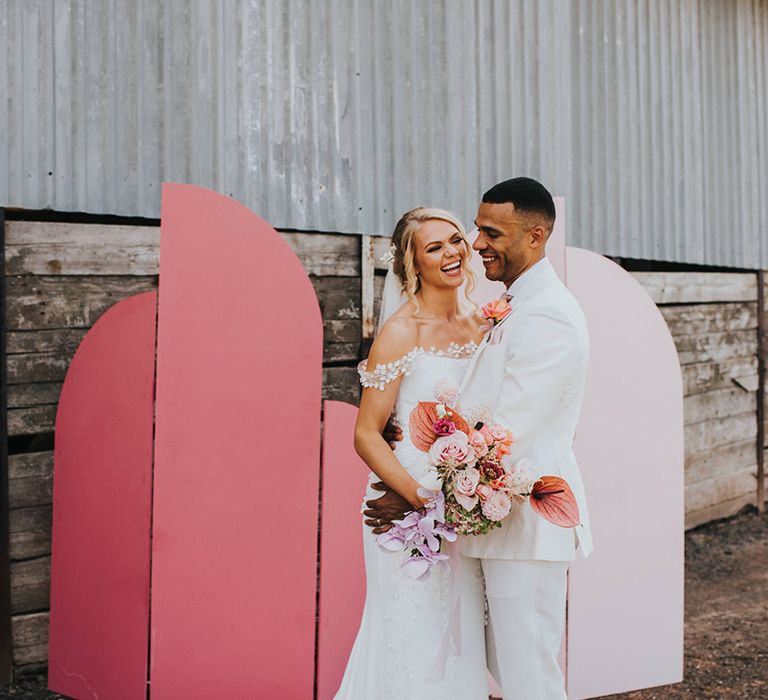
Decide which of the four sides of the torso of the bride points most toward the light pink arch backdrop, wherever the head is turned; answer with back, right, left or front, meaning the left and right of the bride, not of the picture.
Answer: left

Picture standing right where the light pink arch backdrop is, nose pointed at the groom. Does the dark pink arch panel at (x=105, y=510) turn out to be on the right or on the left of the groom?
right

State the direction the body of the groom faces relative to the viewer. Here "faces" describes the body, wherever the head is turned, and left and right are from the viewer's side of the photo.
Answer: facing to the left of the viewer

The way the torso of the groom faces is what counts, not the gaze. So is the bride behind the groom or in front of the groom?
in front

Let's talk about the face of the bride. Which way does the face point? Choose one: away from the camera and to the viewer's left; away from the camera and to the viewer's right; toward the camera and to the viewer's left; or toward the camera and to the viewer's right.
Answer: toward the camera and to the viewer's right

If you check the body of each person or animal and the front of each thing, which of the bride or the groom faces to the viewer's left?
the groom

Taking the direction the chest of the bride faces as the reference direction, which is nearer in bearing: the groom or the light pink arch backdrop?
the groom

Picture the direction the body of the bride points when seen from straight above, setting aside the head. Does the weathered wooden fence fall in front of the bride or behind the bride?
behind

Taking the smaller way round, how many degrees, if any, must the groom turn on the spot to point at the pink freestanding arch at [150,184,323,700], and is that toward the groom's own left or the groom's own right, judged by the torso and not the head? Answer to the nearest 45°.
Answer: approximately 45° to the groom's own right
